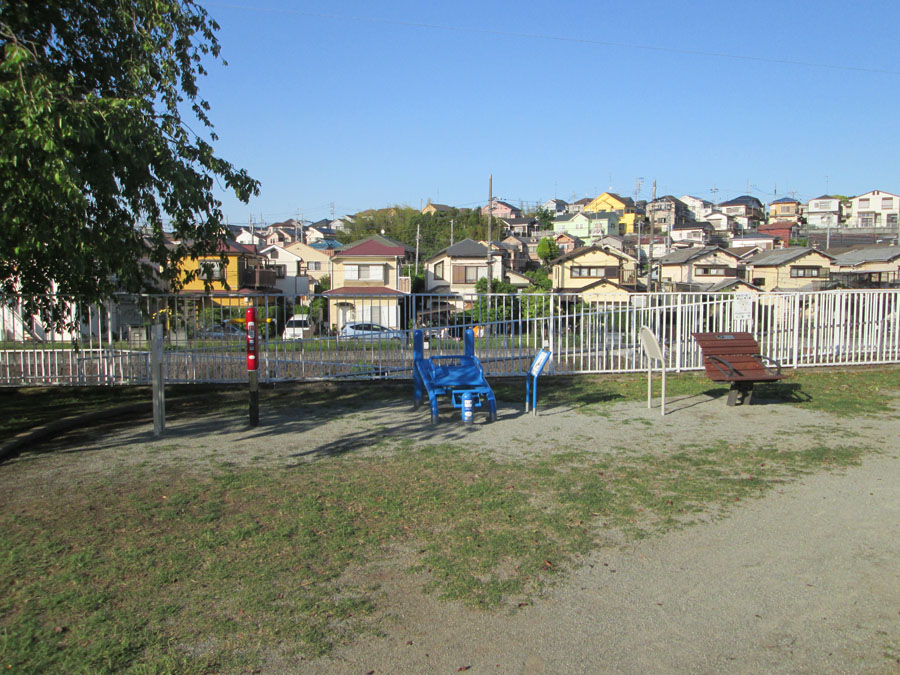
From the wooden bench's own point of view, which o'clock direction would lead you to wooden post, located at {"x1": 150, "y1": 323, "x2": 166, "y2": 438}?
The wooden post is roughly at 3 o'clock from the wooden bench.

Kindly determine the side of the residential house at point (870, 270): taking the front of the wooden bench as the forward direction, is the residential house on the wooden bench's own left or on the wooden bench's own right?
on the wooden bench's own left

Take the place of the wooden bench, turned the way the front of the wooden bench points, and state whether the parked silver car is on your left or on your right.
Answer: on your right

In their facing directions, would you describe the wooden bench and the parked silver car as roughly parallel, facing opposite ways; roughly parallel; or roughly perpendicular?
roughly perpendicular
